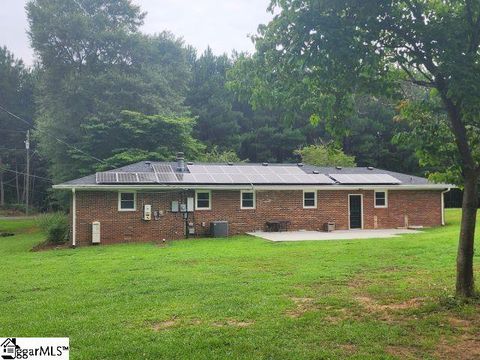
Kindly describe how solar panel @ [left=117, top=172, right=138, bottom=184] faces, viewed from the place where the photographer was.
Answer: facing the viewer

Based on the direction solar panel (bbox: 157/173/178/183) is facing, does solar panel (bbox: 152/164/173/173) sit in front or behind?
behind

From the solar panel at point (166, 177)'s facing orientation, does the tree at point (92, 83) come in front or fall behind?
behind

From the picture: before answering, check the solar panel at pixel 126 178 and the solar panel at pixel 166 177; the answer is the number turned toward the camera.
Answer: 2

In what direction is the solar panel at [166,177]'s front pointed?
toward the camera

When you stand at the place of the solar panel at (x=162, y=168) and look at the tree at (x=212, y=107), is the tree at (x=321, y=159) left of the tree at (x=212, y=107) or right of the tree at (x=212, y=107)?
right

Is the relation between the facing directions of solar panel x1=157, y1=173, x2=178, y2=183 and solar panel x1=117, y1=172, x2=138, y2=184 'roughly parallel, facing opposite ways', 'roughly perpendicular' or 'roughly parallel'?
roughly parallel

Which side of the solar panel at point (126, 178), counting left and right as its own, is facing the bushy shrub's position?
right

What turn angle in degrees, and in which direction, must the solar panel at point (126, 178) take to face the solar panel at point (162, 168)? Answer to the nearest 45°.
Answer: approximately 135° to its left

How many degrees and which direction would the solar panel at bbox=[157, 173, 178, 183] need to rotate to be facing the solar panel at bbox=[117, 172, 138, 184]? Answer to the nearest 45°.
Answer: approximately 90° to its right

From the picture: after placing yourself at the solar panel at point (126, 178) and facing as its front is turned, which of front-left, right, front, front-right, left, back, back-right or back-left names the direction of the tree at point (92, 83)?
back
